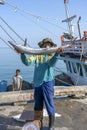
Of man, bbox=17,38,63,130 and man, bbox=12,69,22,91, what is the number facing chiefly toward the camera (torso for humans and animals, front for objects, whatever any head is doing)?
2

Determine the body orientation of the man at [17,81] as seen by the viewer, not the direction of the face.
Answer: toward the camera

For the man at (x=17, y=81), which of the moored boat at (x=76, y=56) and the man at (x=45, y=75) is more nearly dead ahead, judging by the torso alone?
the man

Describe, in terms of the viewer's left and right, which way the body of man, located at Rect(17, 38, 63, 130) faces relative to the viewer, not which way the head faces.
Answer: facing the viewer

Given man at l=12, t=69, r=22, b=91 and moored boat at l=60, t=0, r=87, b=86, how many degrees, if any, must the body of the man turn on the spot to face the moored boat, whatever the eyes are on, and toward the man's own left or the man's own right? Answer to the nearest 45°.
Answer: approximately 135° to the man's own left

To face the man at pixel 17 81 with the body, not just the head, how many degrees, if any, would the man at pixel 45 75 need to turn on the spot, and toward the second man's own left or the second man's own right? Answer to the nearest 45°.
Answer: approximately 180°

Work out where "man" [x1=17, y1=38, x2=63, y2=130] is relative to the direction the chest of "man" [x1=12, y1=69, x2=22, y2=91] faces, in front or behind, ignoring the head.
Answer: in front

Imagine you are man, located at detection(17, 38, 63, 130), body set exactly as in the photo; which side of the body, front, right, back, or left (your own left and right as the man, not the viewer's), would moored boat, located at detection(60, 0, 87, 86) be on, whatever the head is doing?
back
